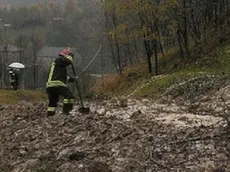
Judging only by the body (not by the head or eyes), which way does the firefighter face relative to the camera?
to the viewer's right
